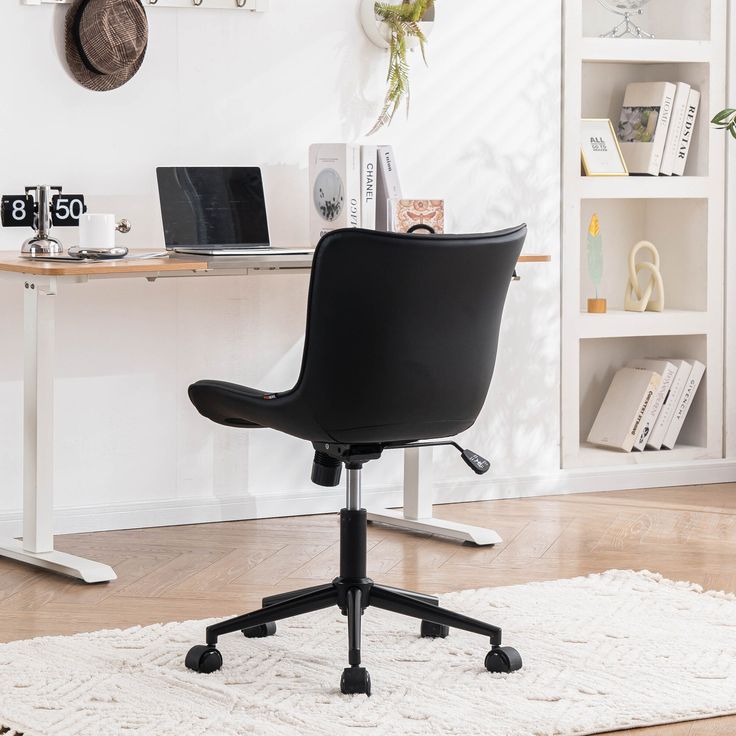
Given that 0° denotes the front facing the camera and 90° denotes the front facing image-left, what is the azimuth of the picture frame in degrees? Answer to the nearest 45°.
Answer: approximately 0°

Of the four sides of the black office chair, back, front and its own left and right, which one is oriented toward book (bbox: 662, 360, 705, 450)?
right

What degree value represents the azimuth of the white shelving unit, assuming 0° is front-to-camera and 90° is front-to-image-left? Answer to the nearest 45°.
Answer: approximately 0°

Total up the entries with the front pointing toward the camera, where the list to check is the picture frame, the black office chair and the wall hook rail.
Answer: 2

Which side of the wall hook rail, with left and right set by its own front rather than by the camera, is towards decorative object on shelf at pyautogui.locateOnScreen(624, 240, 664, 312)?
left

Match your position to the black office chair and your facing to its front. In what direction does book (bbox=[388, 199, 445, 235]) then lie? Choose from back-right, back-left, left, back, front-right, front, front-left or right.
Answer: front-right

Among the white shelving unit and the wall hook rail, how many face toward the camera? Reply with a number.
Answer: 2

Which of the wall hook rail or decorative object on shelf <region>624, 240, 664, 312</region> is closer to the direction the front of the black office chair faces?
the wall hook rail

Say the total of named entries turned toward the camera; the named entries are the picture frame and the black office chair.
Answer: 1

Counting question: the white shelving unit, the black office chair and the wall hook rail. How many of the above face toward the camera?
2
